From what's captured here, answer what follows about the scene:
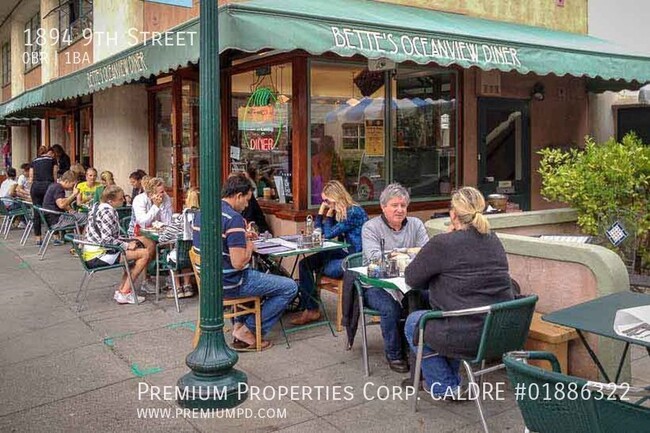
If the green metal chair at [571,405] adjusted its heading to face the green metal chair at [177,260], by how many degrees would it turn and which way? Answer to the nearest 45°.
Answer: approximately 90° to its left

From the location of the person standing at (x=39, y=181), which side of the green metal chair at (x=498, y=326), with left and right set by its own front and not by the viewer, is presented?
front

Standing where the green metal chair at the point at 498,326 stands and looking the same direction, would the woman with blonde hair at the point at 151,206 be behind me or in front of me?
in front

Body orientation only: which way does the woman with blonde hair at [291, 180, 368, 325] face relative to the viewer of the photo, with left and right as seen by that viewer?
facing to the left of the viewer

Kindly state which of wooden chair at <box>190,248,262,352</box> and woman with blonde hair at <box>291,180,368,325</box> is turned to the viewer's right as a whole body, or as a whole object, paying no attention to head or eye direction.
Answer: the wooden chair

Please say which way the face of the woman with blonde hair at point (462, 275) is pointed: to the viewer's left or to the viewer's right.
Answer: to the viewer's left

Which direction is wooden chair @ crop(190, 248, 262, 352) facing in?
to the viewer's right

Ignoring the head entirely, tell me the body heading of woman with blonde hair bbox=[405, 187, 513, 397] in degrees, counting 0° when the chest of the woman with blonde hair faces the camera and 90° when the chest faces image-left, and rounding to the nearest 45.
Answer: approximately 135°

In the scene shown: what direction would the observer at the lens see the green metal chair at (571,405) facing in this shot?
facing away from the viewer and to the right of the viewer

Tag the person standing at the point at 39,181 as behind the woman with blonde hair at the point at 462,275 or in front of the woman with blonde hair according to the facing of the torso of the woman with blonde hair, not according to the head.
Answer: in front

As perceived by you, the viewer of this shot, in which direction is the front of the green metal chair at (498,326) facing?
facing away from the viewer and to the left of the viewer
